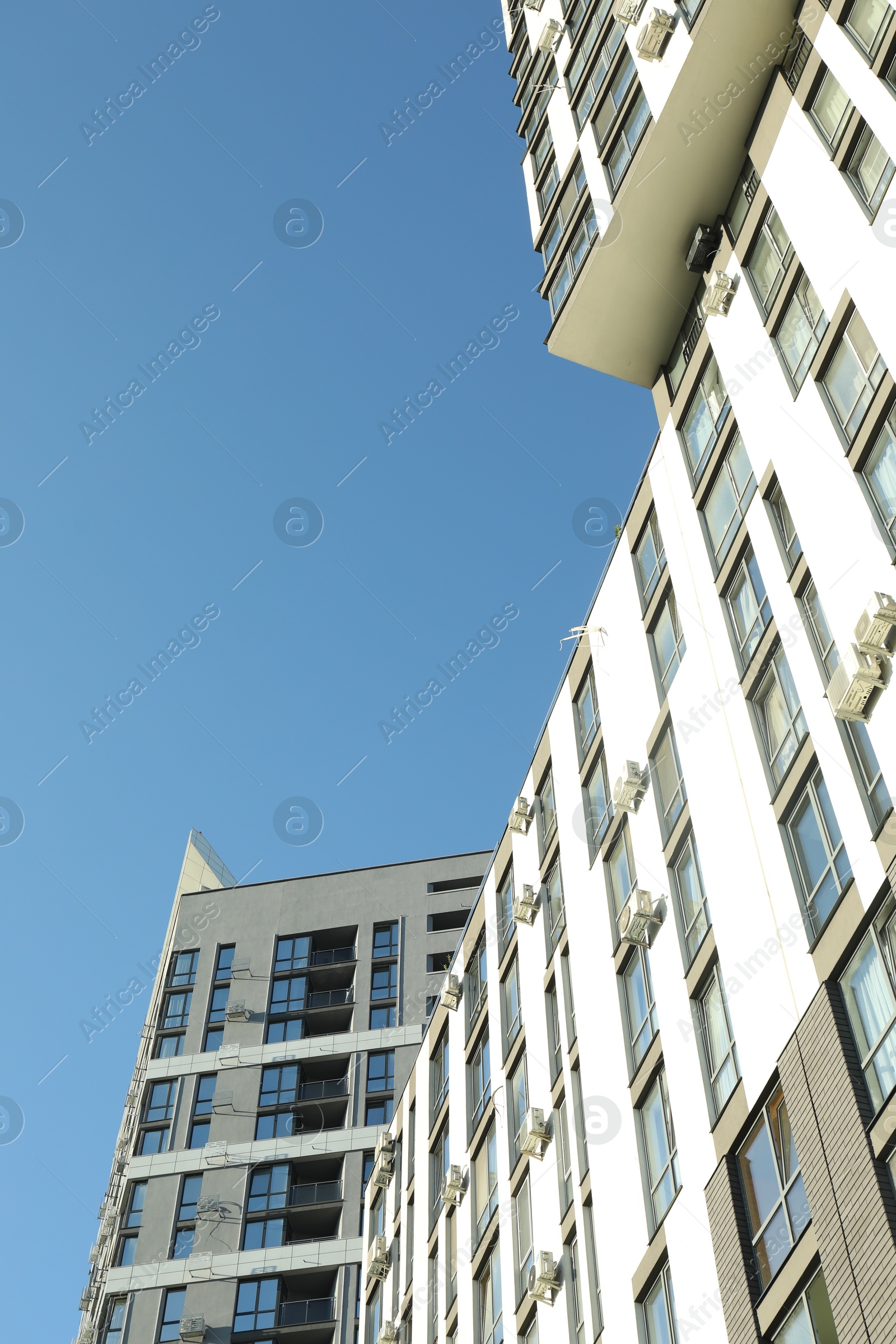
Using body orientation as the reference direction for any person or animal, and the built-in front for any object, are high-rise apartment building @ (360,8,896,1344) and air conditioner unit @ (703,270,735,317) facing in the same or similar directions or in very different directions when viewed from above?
same or similar directions

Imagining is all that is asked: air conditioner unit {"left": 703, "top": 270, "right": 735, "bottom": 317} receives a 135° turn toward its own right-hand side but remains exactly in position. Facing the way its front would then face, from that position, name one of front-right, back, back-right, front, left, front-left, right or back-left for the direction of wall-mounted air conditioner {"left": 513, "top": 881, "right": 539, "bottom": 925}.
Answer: front-left

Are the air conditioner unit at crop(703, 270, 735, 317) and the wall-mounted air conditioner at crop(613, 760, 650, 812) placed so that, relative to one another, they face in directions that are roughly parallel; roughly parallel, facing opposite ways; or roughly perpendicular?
roughly parallel

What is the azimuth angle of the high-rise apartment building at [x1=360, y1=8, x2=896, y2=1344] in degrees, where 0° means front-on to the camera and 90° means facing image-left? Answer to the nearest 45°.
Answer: approximately 45°

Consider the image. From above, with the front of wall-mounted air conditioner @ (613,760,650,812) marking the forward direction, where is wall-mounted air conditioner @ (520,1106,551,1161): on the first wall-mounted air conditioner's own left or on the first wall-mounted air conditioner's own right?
on the first wall-mounted air conditioner's own right

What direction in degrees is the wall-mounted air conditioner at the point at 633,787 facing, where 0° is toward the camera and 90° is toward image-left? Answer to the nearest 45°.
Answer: approximately 45°

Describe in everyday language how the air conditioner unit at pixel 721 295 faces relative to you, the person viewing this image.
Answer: facing the viewer and to the left of the viewer

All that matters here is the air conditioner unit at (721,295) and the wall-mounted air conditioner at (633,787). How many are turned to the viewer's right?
0
